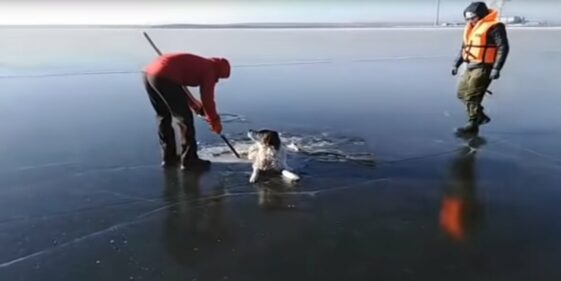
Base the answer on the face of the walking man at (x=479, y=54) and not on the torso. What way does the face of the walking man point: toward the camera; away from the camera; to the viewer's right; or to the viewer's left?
to the viewer's left

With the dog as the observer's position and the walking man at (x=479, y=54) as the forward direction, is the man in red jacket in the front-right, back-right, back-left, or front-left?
back-left

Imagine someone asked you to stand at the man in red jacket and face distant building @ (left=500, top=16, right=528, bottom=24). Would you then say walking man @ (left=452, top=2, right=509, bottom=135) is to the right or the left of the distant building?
right

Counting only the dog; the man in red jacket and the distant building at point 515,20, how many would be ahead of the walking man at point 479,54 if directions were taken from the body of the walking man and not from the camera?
2

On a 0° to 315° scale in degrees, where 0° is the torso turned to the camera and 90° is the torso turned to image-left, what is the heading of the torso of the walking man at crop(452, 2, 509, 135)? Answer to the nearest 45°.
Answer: approximately 45°

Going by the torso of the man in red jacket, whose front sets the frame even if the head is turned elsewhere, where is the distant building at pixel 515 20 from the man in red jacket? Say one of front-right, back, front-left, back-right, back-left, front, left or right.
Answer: front-left

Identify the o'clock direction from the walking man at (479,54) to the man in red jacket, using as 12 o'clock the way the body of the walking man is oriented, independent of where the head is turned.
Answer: The man in red jacket is roughly at 12 o'clock from the walking man.

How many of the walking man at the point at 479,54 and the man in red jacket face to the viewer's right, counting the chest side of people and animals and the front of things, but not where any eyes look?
1

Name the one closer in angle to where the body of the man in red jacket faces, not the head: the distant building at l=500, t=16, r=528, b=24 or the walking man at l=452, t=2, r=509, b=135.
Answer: the walking man

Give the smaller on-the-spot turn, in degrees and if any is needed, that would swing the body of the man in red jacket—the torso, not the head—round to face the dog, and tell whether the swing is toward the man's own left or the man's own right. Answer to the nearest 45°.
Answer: approximately 45° to the man's own right

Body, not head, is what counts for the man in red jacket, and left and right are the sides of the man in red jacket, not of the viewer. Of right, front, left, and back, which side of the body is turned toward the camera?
right

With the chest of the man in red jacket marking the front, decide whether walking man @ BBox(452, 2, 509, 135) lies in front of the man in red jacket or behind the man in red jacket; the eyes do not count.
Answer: in front
